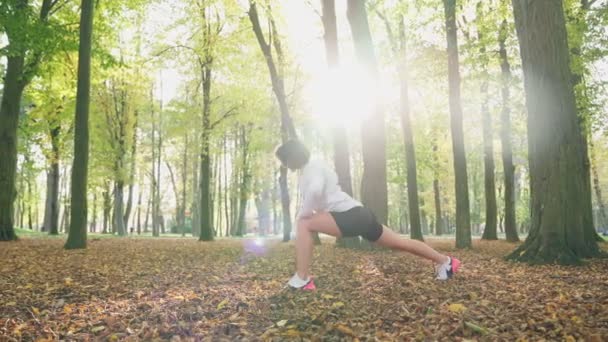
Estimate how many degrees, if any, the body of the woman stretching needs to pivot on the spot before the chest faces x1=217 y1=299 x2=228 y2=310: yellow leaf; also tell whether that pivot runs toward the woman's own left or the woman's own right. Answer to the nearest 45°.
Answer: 0° — they already face it

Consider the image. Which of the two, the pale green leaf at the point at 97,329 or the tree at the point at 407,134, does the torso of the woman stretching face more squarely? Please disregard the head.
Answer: the pale green leaf

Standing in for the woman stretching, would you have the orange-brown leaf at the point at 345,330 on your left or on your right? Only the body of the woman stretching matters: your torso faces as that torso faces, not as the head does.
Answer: on your left

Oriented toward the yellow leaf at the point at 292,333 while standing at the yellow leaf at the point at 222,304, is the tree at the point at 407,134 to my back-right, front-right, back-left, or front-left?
back-left

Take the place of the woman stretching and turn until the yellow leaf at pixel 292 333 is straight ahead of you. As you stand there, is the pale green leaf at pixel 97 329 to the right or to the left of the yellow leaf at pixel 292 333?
right

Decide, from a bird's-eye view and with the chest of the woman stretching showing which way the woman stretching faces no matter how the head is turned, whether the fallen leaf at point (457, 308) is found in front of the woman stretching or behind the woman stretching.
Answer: behind

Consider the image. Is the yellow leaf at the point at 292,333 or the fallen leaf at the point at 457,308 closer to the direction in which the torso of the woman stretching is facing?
the yellow leaf

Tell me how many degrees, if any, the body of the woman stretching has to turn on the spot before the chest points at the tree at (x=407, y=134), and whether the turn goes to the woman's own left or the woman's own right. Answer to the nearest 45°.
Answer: approximately 90° to the woman's own right

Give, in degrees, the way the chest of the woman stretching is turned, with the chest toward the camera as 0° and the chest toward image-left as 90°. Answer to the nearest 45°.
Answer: approximately 90°

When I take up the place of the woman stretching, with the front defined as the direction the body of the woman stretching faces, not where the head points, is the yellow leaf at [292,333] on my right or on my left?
on my left

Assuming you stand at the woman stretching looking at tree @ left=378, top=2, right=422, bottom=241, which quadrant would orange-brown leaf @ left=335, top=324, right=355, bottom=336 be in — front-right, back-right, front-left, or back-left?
back-right
